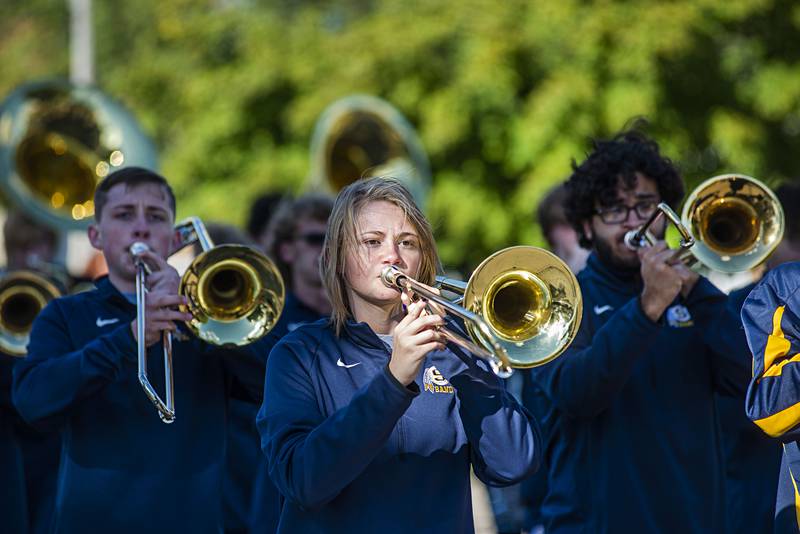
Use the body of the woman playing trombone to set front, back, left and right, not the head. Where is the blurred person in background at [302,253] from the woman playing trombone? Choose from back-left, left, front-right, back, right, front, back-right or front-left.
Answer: back

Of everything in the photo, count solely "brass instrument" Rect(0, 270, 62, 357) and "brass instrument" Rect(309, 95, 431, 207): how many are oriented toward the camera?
2

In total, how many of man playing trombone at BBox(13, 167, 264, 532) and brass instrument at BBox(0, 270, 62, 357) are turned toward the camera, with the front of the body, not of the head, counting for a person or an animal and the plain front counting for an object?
2

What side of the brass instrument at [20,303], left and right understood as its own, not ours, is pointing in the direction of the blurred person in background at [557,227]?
left

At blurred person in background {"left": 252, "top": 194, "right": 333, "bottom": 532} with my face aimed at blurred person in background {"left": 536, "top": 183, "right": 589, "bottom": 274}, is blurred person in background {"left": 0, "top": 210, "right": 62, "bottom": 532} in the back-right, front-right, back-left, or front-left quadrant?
back-left

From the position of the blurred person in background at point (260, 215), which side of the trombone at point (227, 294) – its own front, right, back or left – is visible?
back

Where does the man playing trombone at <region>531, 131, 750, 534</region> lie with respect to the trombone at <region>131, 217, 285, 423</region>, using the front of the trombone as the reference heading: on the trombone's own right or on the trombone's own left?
on the trombone's own left

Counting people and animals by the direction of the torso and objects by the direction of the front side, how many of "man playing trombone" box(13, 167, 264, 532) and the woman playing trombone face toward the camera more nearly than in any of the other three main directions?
2

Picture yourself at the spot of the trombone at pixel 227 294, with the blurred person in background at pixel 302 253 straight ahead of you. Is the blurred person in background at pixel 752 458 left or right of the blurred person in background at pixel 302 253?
right
